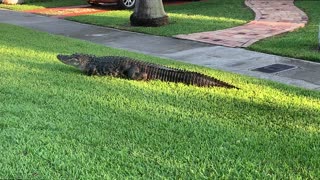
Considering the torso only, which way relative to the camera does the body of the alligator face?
to the viewer's left

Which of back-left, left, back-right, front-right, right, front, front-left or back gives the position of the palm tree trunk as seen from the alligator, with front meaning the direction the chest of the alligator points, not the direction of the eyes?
right
